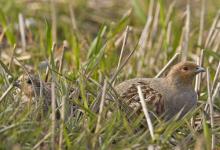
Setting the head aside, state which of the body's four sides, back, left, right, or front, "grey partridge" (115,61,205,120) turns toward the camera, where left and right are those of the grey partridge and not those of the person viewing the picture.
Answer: right
